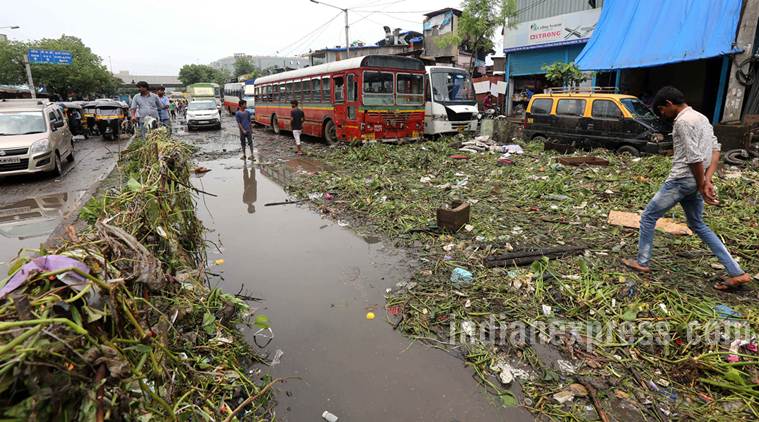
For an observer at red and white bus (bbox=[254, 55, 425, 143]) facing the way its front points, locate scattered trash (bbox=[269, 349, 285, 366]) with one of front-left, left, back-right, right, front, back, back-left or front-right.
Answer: front-right

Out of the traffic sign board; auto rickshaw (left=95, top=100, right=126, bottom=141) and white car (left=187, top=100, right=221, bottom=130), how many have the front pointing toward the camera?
3

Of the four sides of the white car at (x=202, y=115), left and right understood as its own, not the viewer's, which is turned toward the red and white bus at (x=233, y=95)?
back

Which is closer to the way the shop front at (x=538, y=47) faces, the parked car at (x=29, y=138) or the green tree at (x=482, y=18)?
the parked car

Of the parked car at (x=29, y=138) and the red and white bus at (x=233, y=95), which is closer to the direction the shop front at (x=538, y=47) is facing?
the parked car

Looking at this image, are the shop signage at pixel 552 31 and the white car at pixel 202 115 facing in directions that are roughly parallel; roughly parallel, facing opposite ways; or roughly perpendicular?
roughly perpendicular

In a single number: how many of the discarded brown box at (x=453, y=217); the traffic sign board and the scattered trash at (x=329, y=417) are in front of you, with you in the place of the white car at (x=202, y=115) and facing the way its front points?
2

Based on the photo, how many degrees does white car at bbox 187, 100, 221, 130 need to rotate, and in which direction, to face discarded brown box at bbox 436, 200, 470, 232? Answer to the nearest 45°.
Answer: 0° — it already faces it

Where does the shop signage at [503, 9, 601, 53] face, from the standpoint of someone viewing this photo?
facing the viewer and to the left of the viewer

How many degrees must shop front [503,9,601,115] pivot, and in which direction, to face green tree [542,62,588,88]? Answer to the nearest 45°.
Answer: approximately 45° to its left

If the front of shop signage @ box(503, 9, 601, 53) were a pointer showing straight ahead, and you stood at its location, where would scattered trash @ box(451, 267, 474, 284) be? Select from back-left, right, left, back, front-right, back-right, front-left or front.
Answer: front-left
